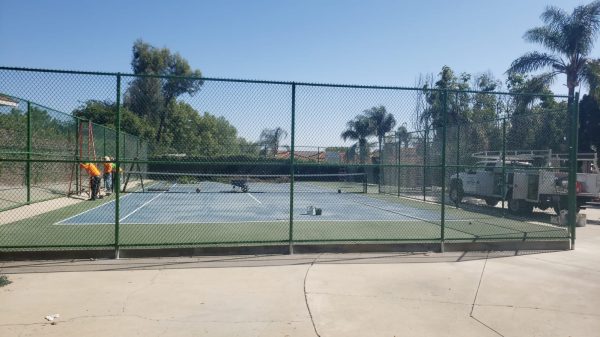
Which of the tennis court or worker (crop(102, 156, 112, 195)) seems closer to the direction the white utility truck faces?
the worker

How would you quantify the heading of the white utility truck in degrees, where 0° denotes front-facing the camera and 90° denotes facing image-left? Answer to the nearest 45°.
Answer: approximately 135°

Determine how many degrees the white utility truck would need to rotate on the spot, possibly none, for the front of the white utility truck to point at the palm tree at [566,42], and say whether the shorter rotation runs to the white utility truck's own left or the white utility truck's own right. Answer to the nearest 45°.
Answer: approximately 45° to the white utility truck's own right
